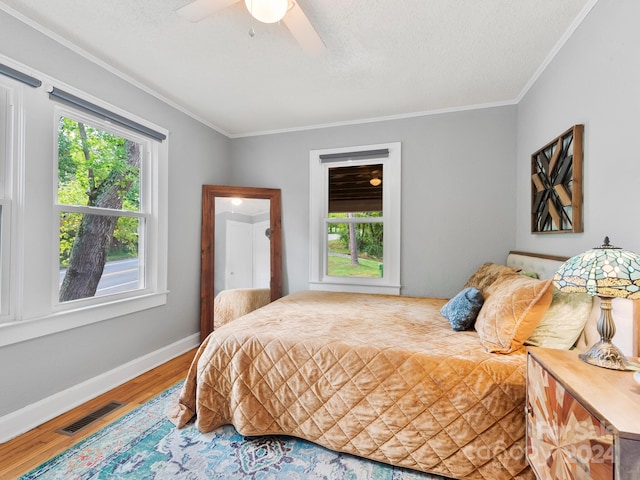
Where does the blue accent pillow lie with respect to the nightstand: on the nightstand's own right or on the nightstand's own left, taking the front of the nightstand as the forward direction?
on the nightstand's own right

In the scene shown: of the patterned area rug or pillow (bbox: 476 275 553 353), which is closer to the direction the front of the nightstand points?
the patterned area rug

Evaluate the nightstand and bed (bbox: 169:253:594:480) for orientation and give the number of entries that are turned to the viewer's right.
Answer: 0

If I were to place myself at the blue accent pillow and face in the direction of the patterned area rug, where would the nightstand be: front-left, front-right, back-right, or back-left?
front-left

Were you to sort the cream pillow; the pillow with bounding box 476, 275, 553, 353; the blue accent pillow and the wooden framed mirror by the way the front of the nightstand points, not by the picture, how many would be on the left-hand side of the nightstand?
0

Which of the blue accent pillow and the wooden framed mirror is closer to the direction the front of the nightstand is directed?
the wooden framed mirror

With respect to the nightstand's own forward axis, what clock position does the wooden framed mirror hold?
The wooden framed mirror is roughly at 2 o'clock from the nightstand.

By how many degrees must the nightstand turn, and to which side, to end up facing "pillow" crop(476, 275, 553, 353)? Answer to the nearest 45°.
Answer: approximately 90° to its right

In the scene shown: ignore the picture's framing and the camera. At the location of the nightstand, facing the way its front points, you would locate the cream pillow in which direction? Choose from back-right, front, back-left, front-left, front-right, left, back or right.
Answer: back-right

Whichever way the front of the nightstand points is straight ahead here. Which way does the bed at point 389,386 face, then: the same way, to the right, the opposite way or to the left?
the same way

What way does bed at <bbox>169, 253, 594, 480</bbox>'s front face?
to the viewer's left

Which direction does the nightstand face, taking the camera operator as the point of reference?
facing the viewer and to the left of the viewer

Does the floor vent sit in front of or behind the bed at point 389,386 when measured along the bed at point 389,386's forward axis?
in front
